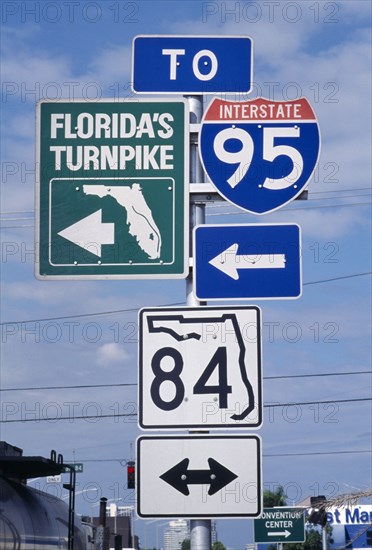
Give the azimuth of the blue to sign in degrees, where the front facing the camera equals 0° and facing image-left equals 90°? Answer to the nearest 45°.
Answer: approximately 0°

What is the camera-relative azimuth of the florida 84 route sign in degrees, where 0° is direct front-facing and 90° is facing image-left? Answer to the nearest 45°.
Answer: approximately 0°

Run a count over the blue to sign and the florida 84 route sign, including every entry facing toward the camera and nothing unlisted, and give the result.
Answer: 2
